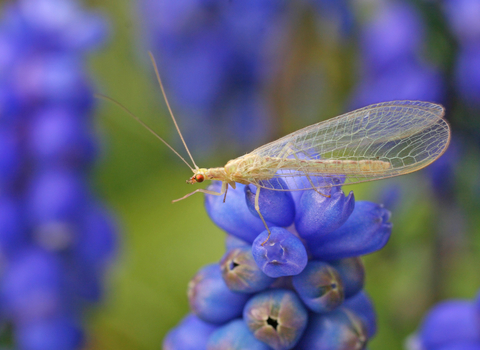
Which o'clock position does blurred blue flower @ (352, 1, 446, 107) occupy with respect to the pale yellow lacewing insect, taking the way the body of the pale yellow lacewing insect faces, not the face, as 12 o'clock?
The blurred blue flower is roughly at 4 o'clock from the pale yellow lacewing insect.

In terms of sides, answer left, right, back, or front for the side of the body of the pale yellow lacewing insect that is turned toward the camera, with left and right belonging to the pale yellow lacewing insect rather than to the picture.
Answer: left

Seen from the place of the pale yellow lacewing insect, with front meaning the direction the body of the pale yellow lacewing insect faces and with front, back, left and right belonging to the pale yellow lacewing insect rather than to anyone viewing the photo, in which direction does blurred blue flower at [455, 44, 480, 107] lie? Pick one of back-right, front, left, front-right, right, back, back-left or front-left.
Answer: back-right

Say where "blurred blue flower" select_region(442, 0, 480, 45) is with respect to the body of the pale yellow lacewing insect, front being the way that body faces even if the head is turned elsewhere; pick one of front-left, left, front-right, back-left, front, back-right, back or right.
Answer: back-right
